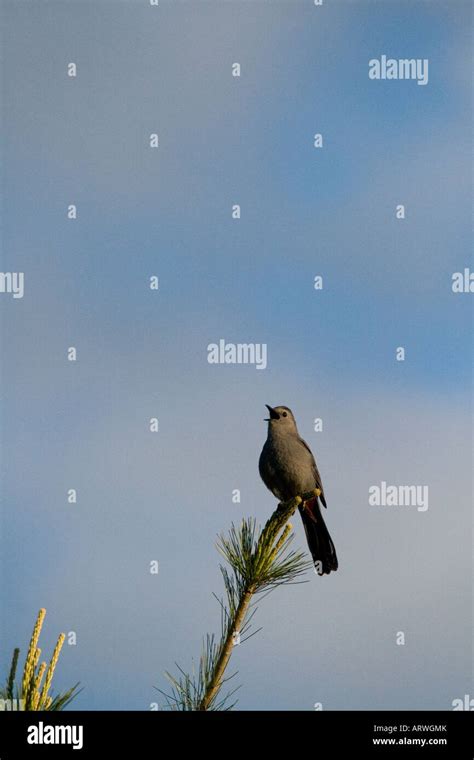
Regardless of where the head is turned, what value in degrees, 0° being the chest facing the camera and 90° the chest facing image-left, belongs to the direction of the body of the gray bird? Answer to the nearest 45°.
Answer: approximately 45°
